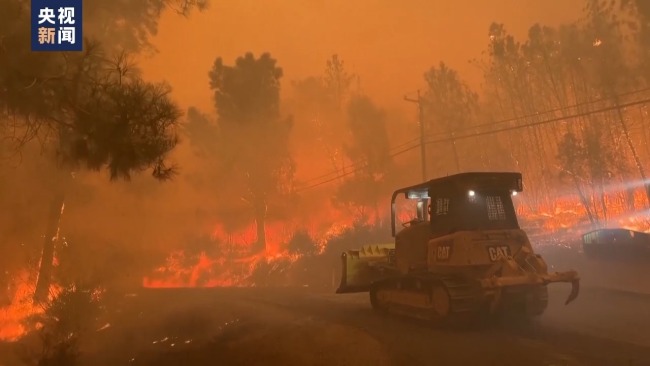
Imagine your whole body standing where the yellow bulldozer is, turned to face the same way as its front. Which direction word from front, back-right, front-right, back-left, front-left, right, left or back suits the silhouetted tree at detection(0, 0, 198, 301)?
left

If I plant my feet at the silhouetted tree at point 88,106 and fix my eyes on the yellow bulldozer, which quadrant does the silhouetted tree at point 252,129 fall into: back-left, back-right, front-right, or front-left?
front-left

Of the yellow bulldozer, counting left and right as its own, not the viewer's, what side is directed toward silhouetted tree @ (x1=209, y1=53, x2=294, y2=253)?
front

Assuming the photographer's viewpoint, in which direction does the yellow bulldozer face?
facing away from the viewer and to the left of the viewer

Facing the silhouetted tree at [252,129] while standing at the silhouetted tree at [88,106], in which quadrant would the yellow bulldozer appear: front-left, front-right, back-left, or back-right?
front-right
